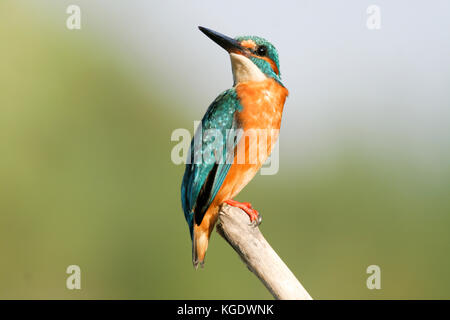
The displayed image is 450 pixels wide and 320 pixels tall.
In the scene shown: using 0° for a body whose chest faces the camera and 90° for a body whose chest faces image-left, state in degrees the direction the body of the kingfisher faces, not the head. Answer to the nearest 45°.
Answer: approximately 315°
